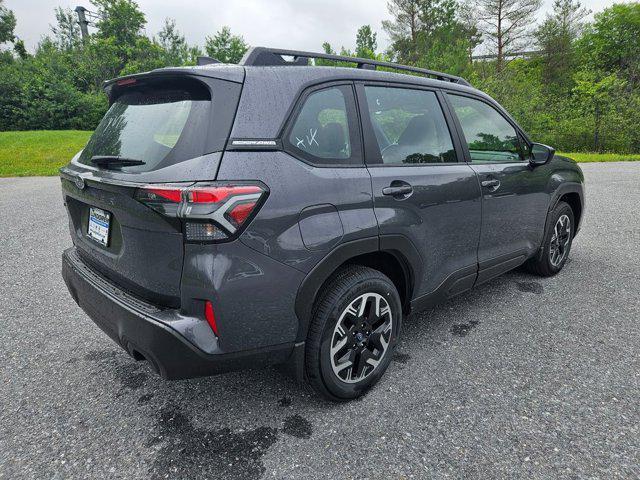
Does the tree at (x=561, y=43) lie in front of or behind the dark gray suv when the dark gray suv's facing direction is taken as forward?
in front

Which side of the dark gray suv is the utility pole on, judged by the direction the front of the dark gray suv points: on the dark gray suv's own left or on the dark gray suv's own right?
on the dark gray suv's own left

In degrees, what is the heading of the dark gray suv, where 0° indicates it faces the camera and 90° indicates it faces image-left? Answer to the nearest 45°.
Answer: approximately 225°

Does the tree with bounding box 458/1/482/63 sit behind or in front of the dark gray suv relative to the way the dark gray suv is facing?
in front

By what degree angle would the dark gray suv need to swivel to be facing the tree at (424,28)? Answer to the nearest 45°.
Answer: approximately 45° to its left

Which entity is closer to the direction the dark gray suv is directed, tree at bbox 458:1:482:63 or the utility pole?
the tree

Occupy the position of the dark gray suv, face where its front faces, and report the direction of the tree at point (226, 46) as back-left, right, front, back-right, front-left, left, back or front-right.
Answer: front-left

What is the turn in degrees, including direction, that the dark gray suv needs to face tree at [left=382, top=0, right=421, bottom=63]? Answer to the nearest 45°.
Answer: approximately 45° to its left
